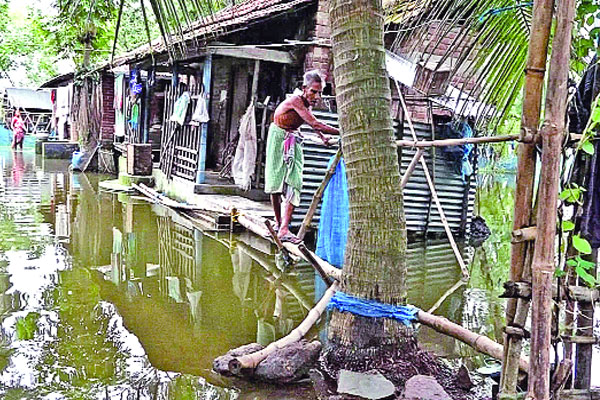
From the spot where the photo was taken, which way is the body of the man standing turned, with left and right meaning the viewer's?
facing the viewer and to the right of the viewer

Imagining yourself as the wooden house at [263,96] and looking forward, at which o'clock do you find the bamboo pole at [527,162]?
The bamboo pole is roughly at 10 o'clock from the wooden house.

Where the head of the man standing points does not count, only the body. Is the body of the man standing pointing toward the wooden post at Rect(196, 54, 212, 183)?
no

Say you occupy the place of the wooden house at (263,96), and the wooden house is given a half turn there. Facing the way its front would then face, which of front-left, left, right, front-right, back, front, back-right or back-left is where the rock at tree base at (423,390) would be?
back-right

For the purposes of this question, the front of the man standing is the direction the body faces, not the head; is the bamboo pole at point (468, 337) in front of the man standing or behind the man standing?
in front

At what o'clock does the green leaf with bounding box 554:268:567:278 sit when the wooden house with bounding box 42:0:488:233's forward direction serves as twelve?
The green leaf is roughly at 10 o'clock from the wooden house.

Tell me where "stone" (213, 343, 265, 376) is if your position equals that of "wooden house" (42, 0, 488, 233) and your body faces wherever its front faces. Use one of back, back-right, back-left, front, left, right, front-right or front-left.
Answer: front-left

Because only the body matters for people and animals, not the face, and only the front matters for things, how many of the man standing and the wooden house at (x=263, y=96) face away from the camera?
0

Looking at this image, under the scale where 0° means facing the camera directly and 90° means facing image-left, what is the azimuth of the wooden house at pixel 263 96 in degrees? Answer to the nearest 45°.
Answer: approximately 45°

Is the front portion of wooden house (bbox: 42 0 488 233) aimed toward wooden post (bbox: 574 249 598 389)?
no

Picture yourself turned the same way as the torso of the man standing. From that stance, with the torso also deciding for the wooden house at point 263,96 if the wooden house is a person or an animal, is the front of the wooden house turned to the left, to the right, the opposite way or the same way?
to the right

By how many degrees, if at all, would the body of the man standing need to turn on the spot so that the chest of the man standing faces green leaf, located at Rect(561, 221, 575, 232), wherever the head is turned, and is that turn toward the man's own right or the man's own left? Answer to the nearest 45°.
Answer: approximately 45° to the man's own right

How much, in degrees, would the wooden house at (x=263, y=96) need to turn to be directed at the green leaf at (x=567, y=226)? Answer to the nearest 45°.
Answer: approximately 45° to its left

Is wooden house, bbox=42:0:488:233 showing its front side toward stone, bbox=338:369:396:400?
no

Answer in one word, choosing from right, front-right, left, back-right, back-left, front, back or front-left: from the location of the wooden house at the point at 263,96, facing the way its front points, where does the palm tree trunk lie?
front-left

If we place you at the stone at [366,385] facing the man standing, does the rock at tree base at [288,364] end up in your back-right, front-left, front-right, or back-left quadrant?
front-left
